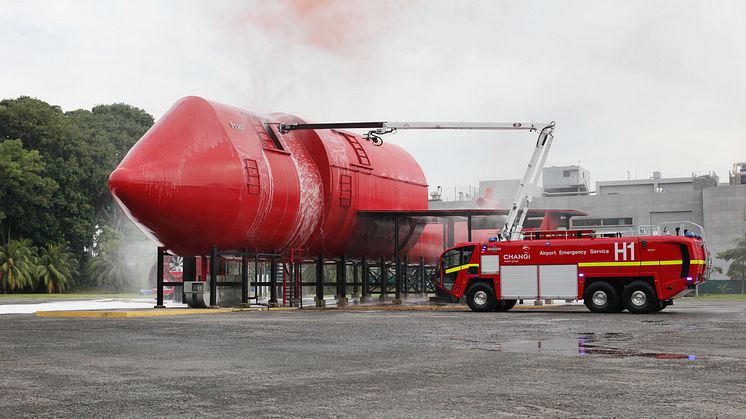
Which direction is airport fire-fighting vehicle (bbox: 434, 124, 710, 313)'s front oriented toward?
to the viewer's left

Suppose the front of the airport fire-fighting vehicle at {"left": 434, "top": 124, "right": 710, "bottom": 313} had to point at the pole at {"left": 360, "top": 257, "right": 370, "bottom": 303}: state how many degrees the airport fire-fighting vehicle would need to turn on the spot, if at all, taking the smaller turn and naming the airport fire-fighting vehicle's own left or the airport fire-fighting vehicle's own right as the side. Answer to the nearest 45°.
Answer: approximately 45° to the airport fire-fighting vehicle's own right

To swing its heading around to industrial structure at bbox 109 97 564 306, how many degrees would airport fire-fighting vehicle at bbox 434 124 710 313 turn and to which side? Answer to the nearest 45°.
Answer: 0° — it already faces it
